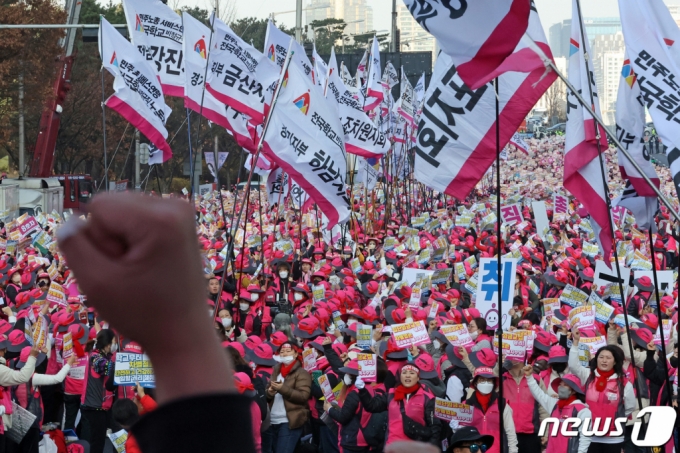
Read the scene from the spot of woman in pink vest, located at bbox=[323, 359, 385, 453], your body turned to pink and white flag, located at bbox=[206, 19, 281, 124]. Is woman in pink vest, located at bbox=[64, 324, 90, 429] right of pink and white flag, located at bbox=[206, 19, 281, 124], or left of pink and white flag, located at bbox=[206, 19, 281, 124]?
left

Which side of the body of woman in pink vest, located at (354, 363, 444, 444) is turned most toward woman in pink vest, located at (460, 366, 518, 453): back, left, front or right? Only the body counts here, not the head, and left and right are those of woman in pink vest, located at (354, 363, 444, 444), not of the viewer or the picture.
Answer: left

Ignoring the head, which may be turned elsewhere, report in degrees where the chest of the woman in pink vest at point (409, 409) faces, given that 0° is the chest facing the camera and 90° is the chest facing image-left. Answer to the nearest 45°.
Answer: approximately 0°

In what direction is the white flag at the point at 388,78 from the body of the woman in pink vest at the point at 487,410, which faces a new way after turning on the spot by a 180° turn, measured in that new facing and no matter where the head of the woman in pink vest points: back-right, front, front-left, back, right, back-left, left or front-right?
front

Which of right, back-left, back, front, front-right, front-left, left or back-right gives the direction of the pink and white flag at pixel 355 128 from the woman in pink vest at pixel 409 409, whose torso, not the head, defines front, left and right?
back

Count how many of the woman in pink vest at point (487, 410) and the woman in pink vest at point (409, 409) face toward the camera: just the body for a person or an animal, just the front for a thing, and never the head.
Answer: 2

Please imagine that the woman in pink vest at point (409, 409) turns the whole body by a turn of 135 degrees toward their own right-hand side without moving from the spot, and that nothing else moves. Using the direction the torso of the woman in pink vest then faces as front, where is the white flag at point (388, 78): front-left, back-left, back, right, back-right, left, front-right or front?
front-right
